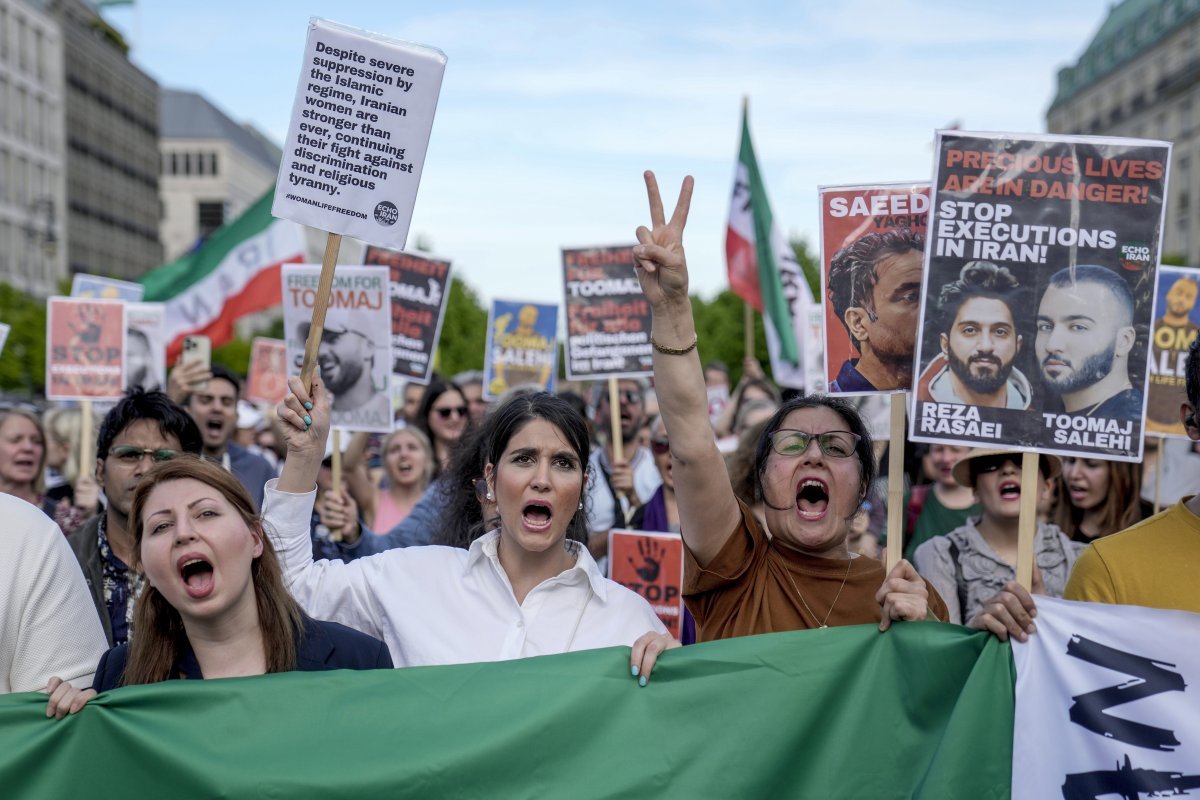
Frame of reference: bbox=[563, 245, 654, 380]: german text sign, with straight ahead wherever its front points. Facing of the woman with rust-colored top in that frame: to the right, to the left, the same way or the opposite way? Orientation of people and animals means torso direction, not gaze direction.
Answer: the same way

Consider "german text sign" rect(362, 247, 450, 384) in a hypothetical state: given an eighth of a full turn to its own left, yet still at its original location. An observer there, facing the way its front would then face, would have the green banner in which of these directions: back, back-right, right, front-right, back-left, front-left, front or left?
front-right

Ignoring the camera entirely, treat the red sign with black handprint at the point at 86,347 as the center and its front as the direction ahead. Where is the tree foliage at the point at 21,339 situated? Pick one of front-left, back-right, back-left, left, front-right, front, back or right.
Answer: back

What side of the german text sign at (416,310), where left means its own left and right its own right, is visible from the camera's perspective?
front

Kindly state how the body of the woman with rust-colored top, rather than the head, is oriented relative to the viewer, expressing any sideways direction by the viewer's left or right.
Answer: facing the viewer

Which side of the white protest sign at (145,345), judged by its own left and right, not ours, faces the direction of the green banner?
front

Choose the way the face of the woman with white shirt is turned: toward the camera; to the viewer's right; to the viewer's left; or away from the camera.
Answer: toward the camera

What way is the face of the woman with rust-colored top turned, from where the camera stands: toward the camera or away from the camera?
toward the camera

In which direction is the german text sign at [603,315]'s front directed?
toward the camera

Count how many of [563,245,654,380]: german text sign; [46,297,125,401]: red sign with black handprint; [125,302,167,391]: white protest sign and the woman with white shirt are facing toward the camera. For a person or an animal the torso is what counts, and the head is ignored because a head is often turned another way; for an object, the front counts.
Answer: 4

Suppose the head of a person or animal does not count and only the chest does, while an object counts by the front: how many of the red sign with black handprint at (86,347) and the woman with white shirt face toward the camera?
2

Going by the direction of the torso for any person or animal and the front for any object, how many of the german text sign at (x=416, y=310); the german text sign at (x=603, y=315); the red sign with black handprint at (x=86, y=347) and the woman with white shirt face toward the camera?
4

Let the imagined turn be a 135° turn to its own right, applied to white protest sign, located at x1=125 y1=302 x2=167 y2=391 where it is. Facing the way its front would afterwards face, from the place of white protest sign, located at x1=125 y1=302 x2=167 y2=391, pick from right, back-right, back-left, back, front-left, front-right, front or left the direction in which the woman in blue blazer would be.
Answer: back-left

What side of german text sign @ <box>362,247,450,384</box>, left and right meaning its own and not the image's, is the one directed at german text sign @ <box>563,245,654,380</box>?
left
